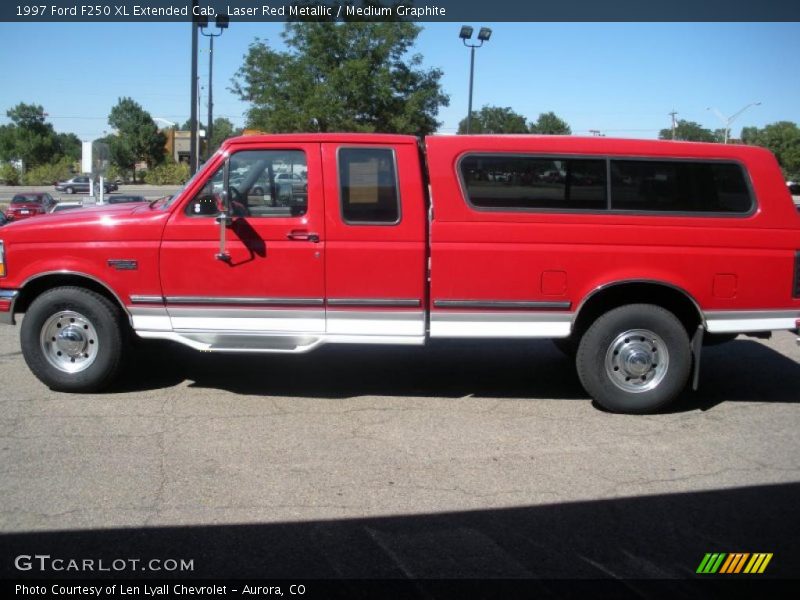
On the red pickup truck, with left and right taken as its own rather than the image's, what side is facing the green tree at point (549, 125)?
right

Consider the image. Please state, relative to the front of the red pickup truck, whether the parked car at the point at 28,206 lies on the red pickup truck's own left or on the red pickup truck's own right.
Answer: on the red pickup truck's own right

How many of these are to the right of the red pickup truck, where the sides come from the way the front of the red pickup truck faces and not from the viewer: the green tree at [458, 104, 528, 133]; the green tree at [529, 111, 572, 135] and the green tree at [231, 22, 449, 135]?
3

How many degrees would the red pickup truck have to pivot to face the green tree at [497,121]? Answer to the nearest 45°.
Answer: approximately 90° to its right

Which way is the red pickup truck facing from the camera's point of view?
to the viewer's left

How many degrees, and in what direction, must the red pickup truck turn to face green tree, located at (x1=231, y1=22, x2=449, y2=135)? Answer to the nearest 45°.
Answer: approximately 90° to its right
